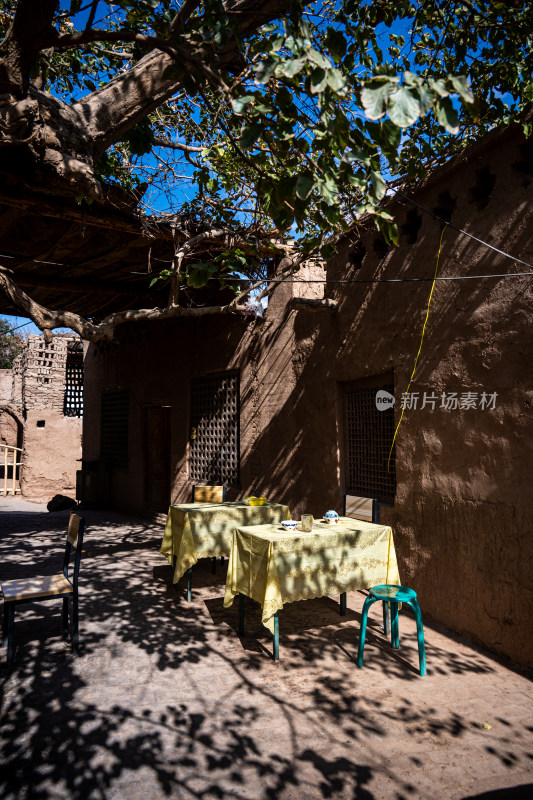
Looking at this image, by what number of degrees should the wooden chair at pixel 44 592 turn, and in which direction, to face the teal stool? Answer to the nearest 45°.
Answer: approximately 135° to its left

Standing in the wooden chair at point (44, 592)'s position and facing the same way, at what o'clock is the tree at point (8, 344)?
The tree is roughly at 3 o'clock from the wooden chair.

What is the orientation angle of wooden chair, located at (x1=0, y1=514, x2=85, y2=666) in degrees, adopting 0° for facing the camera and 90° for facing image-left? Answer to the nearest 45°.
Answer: approximately 90°

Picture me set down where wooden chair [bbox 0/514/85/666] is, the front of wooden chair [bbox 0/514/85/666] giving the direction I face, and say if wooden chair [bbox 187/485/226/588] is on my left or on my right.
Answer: on my right

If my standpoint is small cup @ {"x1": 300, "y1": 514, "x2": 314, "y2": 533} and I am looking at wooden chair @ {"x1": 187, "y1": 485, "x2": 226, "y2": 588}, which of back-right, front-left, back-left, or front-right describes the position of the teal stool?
back-right

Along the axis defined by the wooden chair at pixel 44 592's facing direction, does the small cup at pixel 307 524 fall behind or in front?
behind
